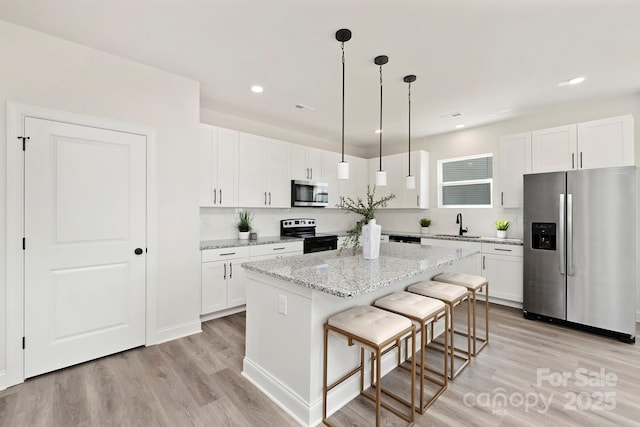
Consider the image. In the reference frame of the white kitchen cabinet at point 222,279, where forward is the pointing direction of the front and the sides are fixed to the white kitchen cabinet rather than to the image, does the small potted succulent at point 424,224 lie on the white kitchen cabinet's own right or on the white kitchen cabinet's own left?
on the white kitchen cabinet's own left

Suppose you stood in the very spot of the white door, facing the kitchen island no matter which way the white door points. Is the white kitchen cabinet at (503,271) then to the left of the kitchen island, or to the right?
left

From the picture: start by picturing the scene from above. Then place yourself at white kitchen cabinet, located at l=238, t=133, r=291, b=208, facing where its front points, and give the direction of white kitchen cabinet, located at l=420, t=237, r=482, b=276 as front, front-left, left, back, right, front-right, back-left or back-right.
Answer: front-left

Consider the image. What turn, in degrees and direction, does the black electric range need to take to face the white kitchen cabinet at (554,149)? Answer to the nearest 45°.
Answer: approximately 45° to its left

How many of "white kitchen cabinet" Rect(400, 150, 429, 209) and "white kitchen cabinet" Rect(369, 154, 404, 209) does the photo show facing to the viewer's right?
0

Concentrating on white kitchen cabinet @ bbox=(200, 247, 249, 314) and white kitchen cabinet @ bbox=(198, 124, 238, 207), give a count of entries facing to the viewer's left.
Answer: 0

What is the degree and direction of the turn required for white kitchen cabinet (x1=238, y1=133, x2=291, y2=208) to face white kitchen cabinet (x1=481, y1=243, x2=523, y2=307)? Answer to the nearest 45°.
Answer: approximately 45° to its left

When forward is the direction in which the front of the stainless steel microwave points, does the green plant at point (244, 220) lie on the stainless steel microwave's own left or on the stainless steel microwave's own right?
on the stainless steel microwave's own right

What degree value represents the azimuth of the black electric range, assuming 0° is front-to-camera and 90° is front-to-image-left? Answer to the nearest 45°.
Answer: approximately 315°

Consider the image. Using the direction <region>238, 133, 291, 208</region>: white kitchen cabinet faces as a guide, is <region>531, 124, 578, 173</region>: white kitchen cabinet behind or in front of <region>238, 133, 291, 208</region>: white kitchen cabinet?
in front

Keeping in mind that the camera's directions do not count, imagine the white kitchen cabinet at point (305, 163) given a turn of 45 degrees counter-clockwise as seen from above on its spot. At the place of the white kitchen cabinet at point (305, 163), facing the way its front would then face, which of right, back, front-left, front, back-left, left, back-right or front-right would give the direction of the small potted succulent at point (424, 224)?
front

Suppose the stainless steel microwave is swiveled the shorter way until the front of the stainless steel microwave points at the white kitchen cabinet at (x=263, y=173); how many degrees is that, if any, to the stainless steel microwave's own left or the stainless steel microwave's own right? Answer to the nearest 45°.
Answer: approximately 90° to the stainless steel microwave's own right

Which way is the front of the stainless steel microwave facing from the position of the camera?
facing the viewer and to the right of the viewer
